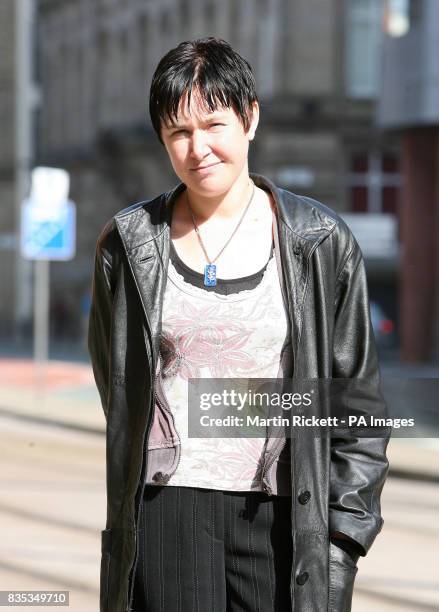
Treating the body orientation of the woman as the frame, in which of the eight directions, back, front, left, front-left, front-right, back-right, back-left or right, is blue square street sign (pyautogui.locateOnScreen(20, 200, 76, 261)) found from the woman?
back

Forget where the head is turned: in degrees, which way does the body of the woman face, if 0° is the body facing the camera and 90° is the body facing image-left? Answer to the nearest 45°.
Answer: approximately 0°

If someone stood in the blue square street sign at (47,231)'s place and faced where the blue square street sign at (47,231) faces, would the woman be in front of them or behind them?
in front

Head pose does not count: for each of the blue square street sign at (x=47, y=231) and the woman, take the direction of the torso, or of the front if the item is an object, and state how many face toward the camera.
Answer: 2

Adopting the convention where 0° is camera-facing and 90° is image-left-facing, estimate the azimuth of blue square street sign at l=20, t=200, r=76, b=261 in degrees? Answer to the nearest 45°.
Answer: approximately 0°

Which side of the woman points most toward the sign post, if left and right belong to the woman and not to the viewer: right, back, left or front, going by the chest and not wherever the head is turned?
back
